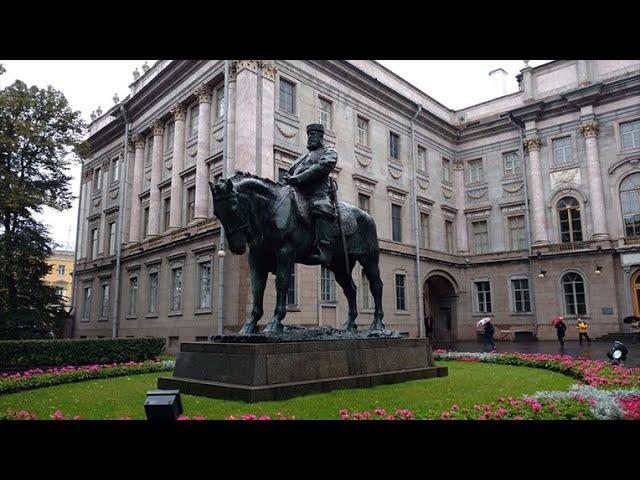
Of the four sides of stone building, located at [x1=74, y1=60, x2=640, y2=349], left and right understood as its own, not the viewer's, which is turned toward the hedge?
front

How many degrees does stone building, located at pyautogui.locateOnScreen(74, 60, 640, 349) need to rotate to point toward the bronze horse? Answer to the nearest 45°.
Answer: approximately 45° to its left

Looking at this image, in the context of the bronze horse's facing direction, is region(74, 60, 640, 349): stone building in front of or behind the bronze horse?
behind

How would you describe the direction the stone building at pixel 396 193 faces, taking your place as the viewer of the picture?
facing the viewer and to the left of the viewer

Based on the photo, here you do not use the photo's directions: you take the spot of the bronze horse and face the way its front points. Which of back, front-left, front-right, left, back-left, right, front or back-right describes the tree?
right

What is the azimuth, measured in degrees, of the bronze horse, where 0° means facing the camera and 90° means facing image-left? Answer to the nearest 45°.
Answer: approximately 45°

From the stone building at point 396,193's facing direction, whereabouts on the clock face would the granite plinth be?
The granite plinth is roughly at 11 o'clock from the stone building.

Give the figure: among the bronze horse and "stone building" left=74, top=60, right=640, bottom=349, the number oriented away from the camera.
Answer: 0

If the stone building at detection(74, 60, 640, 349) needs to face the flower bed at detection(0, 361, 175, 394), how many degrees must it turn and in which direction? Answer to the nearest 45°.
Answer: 0° — it already faces it
